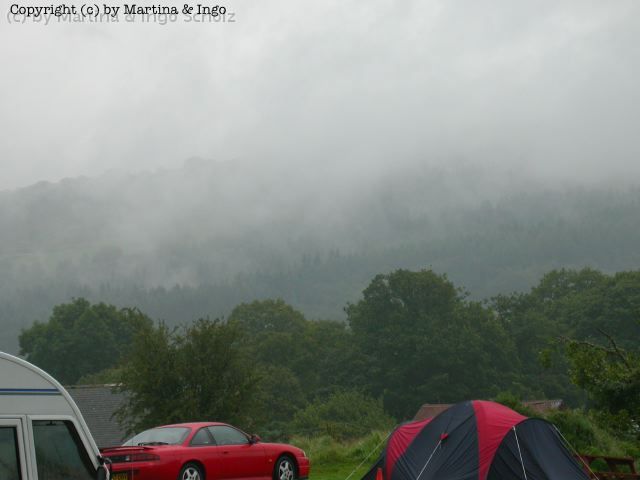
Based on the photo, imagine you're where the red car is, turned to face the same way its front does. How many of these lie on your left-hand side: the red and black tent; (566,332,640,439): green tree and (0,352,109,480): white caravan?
0

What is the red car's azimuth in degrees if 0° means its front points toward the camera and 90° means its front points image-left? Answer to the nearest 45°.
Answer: approximately 225°

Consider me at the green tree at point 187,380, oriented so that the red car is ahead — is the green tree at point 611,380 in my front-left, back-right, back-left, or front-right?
front-left

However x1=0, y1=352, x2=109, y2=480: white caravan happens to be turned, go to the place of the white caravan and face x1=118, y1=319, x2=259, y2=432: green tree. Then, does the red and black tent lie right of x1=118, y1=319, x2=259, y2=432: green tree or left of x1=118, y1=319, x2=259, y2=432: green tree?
right

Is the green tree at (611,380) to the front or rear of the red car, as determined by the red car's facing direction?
to the front

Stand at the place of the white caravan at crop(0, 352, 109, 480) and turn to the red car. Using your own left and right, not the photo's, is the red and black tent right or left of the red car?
right

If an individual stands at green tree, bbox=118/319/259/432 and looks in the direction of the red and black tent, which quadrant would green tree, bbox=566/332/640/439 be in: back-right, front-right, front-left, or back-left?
front-left

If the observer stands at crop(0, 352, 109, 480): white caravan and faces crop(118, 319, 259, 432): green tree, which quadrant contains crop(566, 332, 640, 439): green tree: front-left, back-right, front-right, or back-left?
front-right

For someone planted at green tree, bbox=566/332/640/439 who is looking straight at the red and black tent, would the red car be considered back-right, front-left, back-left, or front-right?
front-right

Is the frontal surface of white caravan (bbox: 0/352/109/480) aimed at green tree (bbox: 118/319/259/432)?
no

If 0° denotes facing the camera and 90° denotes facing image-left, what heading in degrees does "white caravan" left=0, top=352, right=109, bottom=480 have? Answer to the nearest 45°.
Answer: approximately 270°

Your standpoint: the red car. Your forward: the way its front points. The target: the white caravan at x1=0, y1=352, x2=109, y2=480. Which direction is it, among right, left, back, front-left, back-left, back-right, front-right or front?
back-right

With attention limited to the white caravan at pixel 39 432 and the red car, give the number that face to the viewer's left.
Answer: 0

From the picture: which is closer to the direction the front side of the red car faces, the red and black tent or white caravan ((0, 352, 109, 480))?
the red and black tent

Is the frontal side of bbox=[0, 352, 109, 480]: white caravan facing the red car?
no
